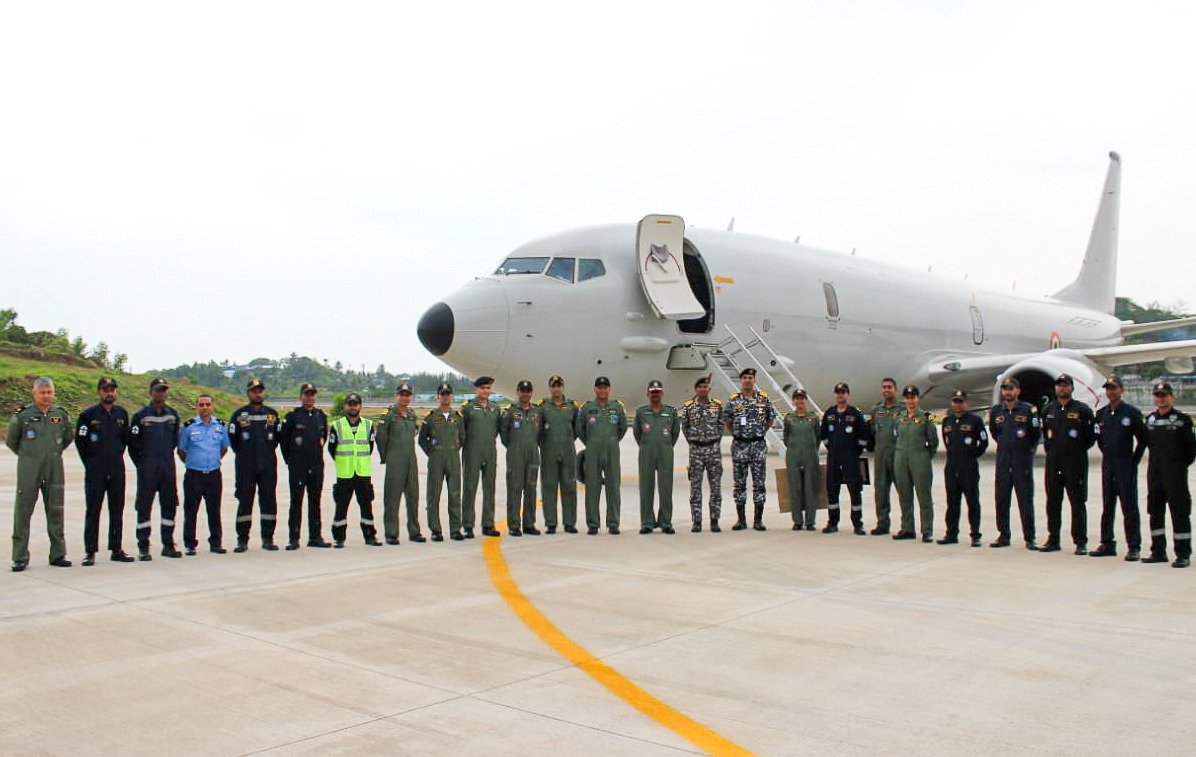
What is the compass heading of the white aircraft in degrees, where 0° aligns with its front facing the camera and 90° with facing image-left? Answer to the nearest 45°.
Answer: approximately 45°

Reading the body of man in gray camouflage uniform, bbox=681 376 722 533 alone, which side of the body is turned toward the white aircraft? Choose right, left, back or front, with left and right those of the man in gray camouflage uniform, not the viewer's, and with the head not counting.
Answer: back

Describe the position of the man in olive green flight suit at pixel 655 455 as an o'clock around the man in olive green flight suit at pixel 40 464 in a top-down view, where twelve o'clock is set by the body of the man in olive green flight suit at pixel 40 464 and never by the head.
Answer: the man in olive green flight suit at pixel 655 455 is roughly at 9 o'clock from the man in olive green flight suit at pixel 40 464.

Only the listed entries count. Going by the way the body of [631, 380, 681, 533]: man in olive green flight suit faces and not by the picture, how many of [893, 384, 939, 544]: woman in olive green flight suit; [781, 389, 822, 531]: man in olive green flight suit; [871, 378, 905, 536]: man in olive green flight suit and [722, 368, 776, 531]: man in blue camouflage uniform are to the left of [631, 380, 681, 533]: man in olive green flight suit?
4

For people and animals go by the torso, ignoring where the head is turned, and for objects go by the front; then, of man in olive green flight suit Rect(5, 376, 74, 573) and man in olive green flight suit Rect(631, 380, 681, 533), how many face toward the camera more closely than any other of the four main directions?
2

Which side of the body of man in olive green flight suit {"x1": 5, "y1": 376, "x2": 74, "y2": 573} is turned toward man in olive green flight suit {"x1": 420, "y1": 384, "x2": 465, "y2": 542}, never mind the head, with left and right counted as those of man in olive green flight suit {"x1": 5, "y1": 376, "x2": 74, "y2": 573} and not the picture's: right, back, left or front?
left

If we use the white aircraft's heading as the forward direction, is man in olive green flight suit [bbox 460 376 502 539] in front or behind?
in front

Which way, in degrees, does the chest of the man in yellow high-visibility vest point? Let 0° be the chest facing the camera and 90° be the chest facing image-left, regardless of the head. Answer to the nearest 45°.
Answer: approximately 0°

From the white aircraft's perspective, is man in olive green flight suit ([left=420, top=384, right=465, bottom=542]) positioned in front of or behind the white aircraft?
in front
